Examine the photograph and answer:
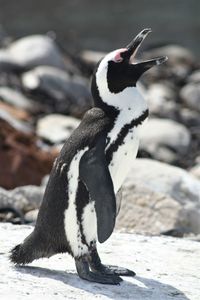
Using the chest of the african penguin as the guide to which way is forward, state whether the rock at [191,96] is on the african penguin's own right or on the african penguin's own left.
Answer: on the african penguin's own left

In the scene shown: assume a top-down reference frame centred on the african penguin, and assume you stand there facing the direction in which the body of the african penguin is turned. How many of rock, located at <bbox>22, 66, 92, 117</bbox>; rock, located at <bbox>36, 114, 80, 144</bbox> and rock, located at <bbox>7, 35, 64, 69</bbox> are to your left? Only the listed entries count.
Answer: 3

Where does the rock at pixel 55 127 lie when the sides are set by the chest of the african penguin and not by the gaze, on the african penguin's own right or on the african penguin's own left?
on the african penguin's own left

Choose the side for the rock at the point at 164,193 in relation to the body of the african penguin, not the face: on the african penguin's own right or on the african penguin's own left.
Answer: on the african penguin's own left

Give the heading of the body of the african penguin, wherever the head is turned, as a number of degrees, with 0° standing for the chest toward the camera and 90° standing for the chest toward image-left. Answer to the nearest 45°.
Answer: approximately 270°

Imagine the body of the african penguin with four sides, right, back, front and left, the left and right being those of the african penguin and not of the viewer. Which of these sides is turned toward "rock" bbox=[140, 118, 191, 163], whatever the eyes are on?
left

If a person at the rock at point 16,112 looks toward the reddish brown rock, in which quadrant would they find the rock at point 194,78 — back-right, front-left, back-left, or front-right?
back-left

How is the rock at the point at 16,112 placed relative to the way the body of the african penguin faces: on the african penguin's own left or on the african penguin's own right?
on the african penguin's own left

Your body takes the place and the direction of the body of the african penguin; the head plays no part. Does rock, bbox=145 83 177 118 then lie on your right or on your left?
on your left

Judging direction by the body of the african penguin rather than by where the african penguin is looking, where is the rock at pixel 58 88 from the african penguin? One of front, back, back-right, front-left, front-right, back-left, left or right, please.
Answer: left
